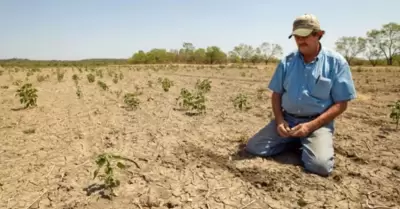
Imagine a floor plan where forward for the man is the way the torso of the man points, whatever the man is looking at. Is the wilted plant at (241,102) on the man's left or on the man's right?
on the man's right

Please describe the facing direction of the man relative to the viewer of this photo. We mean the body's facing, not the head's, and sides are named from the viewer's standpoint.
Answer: facing the viewer and to the left of the viewer
